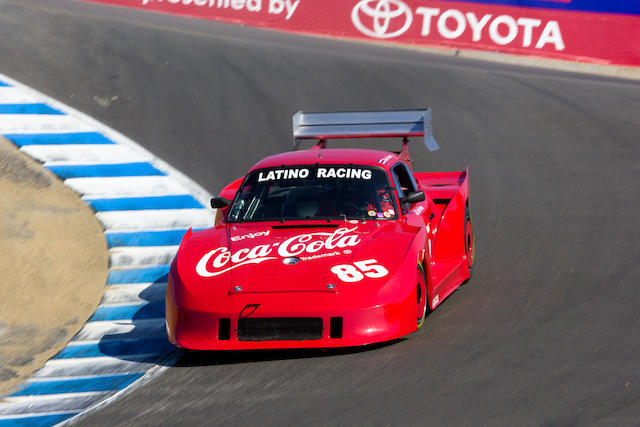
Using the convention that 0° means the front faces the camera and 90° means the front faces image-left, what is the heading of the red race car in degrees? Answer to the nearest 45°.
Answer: approximately 0°

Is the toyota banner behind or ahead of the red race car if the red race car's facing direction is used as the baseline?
behind
